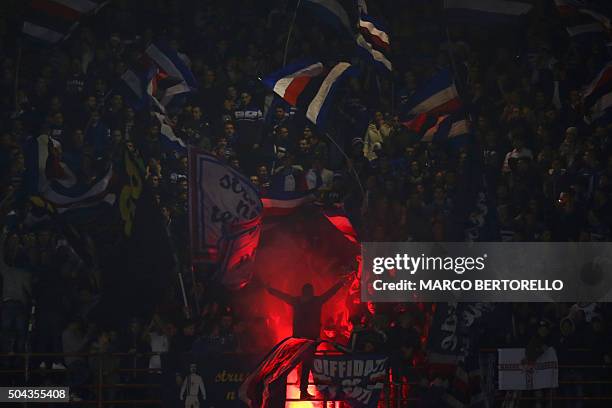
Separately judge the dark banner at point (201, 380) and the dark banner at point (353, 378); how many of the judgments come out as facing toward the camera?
2

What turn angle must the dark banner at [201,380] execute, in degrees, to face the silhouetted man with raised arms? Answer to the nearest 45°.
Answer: approximately 135° to its left

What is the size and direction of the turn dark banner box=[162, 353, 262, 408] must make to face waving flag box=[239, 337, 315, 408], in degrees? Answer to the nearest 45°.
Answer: approximately 90° to its left

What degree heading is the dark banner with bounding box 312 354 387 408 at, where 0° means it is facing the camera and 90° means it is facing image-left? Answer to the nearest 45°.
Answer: approximately 0°
